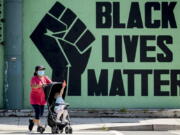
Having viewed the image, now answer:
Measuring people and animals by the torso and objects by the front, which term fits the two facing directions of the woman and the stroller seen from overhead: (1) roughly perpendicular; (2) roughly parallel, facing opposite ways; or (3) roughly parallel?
roughly parallel

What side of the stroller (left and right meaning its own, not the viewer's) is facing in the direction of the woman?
back

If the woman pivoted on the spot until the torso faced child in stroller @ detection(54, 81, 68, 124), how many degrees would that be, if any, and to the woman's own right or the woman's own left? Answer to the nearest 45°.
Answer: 0° — they already face them

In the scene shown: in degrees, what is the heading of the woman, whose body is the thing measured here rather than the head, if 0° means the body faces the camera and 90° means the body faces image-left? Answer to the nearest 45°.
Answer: approximately 315°

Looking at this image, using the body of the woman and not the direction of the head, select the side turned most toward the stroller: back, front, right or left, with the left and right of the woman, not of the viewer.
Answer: front

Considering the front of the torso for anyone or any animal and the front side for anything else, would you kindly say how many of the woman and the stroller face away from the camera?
0
